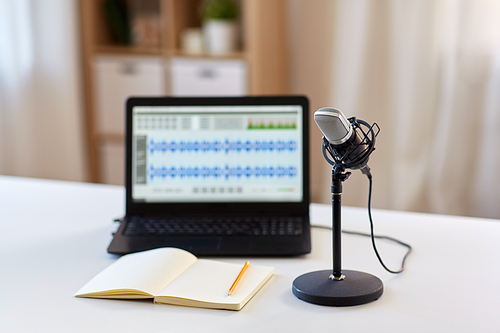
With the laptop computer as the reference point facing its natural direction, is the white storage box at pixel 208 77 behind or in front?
behind

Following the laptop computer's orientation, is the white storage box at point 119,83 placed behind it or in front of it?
behind

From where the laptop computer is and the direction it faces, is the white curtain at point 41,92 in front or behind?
behind

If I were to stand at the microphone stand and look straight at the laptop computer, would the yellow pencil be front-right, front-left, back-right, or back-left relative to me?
front-left

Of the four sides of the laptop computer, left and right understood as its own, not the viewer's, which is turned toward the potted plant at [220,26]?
back

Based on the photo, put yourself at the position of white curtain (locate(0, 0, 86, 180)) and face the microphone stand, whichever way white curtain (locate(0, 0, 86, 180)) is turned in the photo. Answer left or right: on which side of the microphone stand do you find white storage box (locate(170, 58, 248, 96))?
left

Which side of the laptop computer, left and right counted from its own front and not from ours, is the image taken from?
front

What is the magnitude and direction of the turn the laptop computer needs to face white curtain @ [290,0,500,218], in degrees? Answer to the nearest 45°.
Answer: approximately 135° to its left
